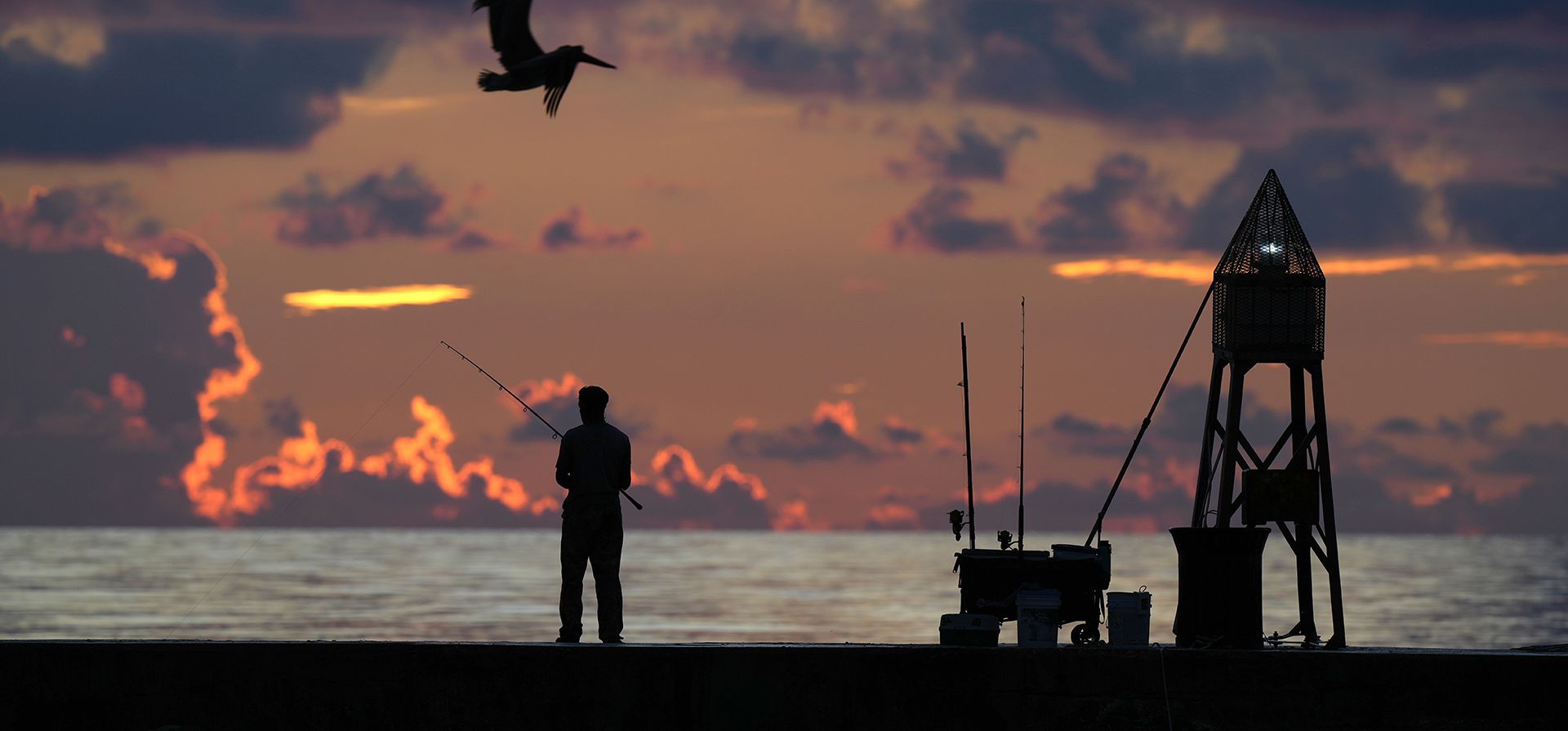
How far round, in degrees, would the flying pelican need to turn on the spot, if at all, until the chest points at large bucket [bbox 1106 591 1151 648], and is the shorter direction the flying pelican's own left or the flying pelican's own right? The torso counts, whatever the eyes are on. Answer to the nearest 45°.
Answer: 0° — it already faces it

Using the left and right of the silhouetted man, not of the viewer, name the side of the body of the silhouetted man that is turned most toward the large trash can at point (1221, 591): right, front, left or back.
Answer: right

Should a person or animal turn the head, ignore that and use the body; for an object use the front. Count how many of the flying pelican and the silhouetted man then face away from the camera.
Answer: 1

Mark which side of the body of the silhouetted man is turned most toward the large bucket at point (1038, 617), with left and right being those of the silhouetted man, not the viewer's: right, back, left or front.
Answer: right

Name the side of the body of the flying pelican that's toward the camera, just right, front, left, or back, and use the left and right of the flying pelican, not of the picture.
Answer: right

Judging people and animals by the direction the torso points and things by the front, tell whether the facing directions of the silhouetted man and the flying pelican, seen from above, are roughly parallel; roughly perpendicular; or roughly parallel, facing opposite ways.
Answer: roughly perpendicular

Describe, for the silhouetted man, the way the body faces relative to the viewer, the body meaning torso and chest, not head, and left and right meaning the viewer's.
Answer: facing away from the viewer

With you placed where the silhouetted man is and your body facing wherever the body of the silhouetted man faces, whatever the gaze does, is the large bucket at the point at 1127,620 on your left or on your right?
on your right
